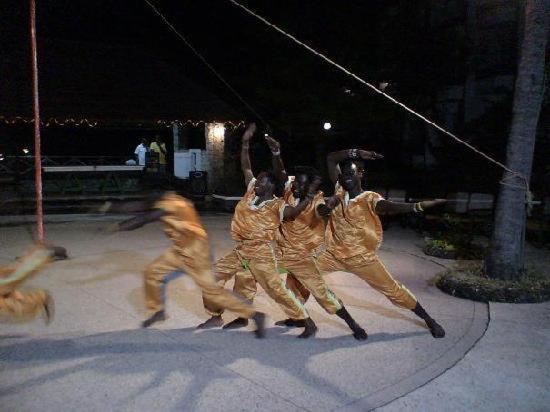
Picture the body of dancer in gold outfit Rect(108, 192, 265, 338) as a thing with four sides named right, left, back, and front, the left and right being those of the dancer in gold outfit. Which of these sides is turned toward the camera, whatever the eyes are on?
left

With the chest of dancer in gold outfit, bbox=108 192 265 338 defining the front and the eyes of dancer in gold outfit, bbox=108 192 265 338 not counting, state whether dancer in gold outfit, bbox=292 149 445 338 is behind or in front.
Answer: behind

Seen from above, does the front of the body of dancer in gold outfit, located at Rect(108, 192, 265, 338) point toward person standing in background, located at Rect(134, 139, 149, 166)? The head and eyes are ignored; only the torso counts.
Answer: no

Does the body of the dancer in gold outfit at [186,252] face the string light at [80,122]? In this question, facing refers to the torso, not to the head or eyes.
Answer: no

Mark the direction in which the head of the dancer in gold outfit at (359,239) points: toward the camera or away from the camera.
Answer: toward the camera

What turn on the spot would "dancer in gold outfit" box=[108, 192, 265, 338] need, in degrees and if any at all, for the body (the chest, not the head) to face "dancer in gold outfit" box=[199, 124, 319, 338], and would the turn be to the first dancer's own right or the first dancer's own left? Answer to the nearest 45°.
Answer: approximately 180°

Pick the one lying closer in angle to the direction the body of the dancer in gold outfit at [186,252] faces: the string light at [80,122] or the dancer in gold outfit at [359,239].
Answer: the string light

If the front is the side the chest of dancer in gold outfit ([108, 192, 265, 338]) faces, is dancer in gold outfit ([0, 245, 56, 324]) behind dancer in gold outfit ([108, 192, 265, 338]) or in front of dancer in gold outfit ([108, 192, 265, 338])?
in front

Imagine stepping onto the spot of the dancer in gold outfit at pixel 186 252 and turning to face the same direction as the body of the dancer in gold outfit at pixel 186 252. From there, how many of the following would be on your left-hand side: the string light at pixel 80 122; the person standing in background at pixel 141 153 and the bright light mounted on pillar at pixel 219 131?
0
